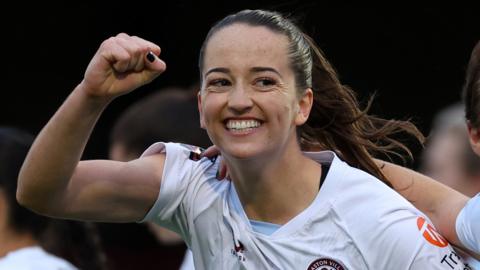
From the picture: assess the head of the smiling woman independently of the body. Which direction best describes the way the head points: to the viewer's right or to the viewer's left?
to the viewer's left

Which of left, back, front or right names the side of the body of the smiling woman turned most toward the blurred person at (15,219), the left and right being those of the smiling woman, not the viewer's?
right

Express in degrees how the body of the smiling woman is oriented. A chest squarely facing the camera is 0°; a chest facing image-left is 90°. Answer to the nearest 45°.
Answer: approximately 45°
